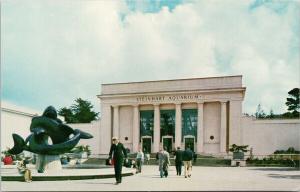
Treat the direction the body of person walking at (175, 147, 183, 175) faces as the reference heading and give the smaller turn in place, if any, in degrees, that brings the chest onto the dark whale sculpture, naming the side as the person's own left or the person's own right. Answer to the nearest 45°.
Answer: approximately 90° to the person's own left

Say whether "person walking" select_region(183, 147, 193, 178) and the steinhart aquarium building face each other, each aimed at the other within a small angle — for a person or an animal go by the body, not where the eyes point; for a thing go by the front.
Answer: yes

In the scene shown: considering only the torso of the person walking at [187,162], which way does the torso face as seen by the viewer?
away from the camera

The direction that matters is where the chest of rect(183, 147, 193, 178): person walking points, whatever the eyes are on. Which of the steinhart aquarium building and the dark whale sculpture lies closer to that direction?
the steinhart aquarium building

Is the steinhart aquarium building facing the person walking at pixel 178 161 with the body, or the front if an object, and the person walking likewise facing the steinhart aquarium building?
yes

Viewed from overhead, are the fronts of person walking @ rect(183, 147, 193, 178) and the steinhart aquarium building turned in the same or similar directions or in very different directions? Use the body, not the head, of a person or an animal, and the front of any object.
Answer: very different directions

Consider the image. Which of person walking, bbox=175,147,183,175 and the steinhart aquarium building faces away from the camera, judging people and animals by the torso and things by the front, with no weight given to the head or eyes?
the person walking

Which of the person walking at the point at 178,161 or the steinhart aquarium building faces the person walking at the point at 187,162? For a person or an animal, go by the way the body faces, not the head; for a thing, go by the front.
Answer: the steinhart aquarium building

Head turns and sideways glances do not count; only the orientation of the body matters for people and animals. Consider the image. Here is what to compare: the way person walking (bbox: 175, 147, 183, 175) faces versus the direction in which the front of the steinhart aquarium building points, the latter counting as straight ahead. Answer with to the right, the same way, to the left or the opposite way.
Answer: the opposite way

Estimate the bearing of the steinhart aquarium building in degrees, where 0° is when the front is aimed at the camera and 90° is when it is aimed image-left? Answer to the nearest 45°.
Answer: approximately 0°

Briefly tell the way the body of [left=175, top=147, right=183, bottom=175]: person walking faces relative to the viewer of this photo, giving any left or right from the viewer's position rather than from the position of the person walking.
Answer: facing away from the viewer

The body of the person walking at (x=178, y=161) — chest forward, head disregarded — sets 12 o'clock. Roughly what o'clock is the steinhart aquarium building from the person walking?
The steinhart aquarium building is roughly at 12 o'clock from the person walking.

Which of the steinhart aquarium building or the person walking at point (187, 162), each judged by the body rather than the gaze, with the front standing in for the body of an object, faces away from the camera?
the person walking

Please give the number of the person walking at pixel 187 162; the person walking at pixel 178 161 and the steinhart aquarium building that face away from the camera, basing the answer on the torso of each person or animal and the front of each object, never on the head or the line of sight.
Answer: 2
